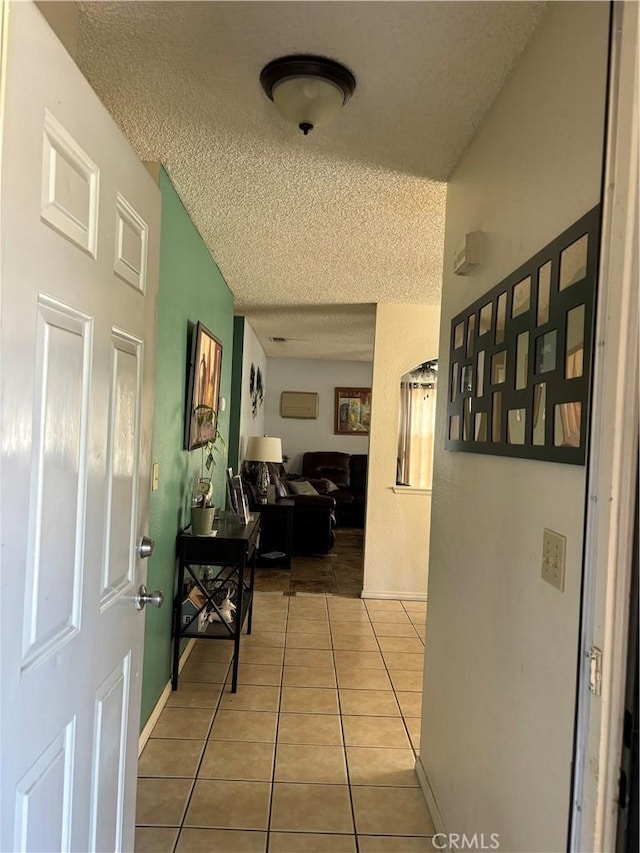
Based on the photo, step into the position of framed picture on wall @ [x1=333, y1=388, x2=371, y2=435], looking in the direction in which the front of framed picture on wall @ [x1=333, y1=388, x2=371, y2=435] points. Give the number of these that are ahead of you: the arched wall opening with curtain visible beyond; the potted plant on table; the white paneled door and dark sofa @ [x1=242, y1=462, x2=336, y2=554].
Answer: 4

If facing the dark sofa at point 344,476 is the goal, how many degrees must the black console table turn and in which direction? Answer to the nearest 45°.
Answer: approximately 90° to its left

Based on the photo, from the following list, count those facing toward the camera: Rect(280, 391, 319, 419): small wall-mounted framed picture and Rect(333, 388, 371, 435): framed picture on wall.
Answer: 2

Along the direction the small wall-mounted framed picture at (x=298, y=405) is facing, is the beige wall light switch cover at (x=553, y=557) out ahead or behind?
ahead

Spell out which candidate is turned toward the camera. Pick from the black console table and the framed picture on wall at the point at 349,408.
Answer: the framed picture on wall

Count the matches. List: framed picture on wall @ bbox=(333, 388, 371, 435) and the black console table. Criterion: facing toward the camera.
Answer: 1

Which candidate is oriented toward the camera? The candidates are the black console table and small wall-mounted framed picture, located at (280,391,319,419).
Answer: the small wall-mounted framed picture

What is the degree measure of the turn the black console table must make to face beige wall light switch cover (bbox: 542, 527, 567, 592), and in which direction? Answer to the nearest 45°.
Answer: approximately 90° to its right

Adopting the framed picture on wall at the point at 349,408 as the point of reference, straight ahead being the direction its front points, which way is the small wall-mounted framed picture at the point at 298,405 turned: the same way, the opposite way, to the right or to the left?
the same way

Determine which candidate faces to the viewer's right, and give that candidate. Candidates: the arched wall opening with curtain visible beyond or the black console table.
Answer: the black console table

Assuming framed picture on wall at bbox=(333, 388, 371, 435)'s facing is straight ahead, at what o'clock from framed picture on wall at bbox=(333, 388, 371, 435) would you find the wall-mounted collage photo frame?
The wall-mounted collage photo frame is roughly at 12 o'clock from the framed picture on wall.

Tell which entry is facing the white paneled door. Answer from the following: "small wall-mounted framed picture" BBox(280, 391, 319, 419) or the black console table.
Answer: the small wall-mounted framed picture

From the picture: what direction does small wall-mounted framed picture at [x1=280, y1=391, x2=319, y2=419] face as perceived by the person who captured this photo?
facing the viewer

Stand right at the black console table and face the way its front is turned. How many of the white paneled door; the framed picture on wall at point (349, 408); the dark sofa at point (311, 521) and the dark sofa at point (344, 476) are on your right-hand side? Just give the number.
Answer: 1

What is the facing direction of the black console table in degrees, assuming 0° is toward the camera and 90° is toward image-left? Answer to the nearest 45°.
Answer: approximately 270°

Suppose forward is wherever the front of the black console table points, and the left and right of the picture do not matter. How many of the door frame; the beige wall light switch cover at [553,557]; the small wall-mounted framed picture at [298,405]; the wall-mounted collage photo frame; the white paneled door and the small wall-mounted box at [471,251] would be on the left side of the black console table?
1

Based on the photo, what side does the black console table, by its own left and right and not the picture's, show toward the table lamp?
left

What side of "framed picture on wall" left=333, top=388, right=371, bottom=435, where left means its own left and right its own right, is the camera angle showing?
front

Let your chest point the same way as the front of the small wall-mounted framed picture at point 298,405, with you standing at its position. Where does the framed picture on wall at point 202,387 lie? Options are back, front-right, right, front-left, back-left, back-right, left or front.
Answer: front
